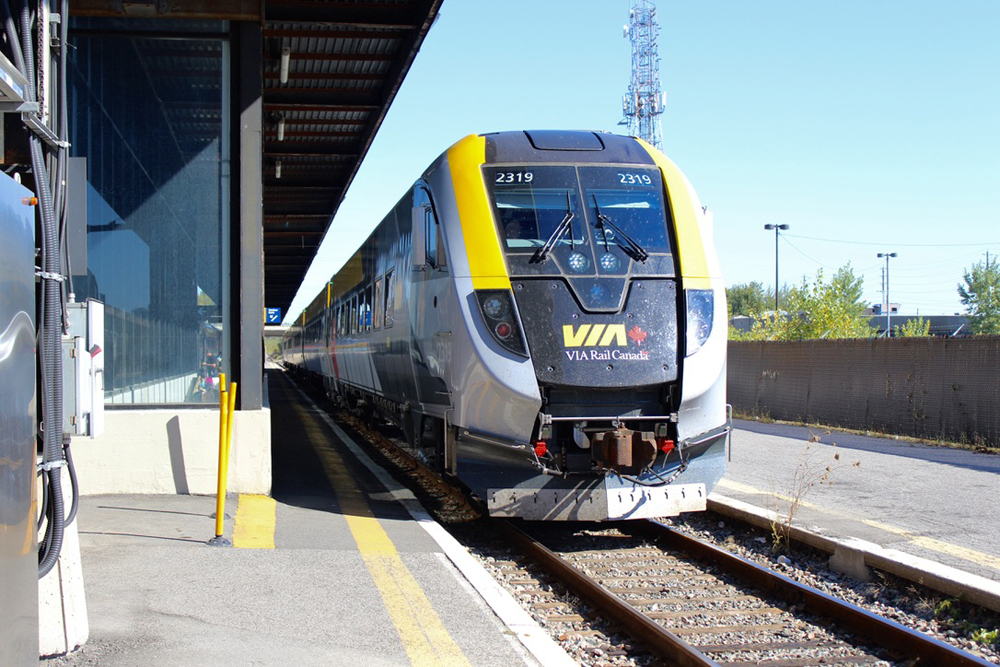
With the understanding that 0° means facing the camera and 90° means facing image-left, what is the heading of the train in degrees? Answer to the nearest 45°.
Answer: approximately 315°

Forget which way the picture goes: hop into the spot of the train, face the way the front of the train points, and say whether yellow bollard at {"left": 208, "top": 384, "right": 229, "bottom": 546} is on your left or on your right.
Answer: on your right

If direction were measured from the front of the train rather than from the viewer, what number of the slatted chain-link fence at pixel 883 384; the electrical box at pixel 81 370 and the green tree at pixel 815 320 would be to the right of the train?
1

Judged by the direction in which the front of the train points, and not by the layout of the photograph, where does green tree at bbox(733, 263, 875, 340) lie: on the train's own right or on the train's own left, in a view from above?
on the train's own left

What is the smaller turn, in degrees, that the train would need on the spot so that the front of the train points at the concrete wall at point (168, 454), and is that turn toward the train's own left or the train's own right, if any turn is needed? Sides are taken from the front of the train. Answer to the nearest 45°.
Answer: approximately 135° to the train's own right

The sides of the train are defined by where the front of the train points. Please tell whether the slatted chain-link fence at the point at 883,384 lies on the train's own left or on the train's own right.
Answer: on the train's own left
